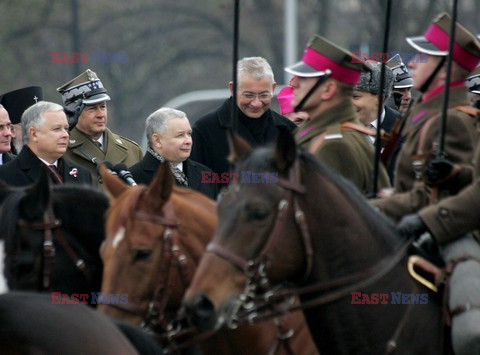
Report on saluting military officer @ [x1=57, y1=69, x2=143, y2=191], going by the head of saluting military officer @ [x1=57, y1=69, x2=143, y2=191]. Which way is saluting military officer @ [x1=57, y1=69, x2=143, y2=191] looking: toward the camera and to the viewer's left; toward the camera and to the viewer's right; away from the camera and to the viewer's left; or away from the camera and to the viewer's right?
toward the camera and to the viewer's right

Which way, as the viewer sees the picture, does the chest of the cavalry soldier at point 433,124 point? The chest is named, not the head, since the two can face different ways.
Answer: to the viewer's left

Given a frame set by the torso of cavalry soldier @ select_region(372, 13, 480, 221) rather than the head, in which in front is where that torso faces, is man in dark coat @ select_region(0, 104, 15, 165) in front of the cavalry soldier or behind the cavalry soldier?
in front

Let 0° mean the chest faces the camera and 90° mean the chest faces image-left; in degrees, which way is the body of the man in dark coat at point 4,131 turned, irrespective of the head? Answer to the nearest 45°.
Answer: approximately 315°

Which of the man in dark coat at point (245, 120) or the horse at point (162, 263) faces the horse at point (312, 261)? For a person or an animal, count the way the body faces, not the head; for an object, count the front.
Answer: the man in dark coat

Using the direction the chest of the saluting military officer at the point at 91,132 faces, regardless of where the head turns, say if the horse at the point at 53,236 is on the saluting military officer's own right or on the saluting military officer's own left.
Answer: on the saluting military officer's own right

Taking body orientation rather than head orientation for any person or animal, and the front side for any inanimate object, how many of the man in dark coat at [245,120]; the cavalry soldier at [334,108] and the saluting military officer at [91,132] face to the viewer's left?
1

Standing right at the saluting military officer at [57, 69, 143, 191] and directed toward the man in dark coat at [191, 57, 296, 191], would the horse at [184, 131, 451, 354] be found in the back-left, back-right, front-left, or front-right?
front-right

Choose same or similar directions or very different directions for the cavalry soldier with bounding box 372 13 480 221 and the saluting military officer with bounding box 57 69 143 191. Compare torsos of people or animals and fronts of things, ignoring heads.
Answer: very different directions

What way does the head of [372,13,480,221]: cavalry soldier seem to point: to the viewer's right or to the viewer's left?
to the viewer's left

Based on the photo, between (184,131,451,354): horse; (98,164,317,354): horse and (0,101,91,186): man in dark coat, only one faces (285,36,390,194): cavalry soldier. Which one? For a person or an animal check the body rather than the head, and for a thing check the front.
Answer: the man in dark coat

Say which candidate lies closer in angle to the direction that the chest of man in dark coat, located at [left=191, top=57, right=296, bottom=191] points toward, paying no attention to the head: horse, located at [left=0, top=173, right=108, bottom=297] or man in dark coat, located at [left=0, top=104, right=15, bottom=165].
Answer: the horse

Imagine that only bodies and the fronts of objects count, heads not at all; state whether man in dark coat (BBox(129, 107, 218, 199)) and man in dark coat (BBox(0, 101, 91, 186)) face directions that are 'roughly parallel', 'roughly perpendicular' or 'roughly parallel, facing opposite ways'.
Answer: roughly parallel

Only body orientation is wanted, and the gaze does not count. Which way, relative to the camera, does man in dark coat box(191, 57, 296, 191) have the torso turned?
toward the camera

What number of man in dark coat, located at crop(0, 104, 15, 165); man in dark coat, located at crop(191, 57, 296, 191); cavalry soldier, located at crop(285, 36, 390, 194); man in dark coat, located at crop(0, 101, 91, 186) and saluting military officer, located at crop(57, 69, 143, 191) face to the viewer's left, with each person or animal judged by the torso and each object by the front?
1

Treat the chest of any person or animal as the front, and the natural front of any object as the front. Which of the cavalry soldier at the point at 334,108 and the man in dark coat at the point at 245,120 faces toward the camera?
the man in dark coat

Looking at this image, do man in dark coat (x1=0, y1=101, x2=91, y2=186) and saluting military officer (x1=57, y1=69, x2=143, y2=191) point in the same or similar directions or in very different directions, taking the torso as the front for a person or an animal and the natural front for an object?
same or similar directions
